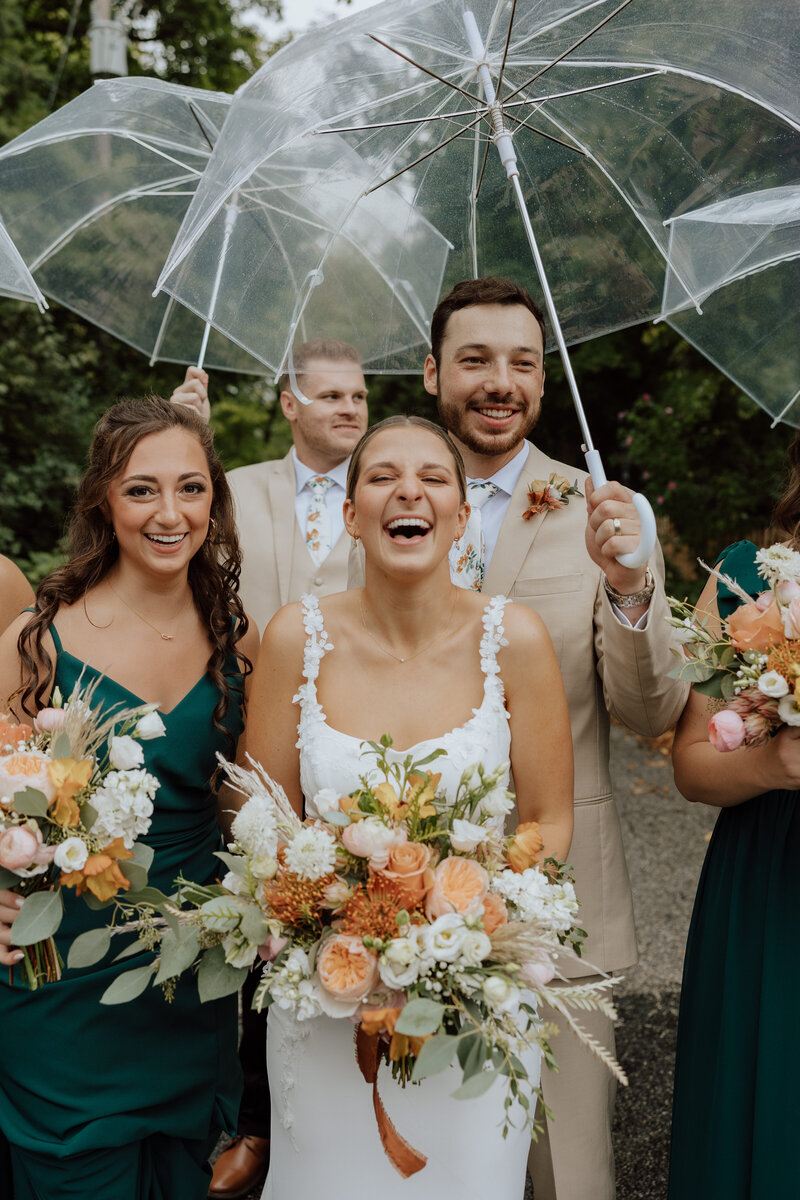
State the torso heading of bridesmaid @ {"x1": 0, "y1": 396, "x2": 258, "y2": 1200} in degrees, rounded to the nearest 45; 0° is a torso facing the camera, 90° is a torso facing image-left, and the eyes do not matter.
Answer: approximately 0°

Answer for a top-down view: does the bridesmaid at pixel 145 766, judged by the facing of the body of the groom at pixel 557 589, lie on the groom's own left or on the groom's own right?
on the groom's own right

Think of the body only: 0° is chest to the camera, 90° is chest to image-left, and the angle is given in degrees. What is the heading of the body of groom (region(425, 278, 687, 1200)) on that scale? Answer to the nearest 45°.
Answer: approximately 0°

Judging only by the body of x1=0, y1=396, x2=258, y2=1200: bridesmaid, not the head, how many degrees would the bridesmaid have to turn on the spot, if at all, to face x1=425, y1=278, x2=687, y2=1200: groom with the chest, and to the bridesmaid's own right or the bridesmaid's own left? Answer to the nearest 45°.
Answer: approximately 90° to the bridesmaid's own left

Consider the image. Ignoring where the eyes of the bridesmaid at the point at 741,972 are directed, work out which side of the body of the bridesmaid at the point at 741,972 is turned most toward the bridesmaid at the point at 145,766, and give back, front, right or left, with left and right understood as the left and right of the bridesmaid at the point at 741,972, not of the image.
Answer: right

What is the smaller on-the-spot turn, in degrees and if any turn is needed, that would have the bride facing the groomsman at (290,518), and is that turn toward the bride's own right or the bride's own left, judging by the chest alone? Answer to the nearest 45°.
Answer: approximately 180°

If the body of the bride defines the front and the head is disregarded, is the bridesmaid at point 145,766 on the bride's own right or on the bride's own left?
on the bride's own right

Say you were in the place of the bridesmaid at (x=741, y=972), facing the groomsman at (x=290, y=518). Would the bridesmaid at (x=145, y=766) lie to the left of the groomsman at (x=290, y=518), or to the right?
left

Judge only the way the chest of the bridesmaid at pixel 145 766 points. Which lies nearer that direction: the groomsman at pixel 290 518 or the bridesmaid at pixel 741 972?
the bridesmaid
